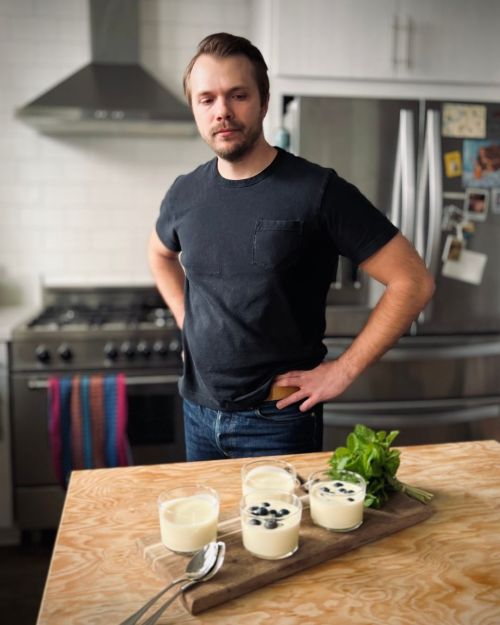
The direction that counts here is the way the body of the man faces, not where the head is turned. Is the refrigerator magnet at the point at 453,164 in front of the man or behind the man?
behind

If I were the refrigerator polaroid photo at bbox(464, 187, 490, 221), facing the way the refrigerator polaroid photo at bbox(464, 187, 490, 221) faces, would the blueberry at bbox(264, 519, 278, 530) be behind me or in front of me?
in front

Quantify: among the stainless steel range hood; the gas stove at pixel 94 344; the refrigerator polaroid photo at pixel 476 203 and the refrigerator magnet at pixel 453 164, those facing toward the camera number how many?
4

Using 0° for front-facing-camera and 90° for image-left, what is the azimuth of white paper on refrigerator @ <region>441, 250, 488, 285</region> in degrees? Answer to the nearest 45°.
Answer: approximately 0°

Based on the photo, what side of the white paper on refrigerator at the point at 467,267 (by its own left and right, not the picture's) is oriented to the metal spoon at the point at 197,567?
front

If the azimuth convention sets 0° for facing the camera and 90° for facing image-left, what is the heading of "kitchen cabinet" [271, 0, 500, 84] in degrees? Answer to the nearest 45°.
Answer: approximately 0°

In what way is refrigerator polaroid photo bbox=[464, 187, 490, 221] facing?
toward the camera

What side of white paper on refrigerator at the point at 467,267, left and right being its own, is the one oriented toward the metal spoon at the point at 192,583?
front

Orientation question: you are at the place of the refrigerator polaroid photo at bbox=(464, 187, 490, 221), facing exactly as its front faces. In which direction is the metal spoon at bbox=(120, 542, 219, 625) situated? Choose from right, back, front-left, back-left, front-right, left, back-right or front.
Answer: front

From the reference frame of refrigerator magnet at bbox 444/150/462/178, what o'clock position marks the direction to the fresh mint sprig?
The fresh mint sprig is roughly at 12 o'clock from the refrigerator magnet.

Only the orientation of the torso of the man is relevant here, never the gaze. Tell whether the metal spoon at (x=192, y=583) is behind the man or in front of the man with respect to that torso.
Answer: in front

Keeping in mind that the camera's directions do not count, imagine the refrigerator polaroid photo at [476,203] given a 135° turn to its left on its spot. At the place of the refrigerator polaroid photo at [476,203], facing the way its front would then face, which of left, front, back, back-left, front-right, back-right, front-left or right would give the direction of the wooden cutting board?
back-right
